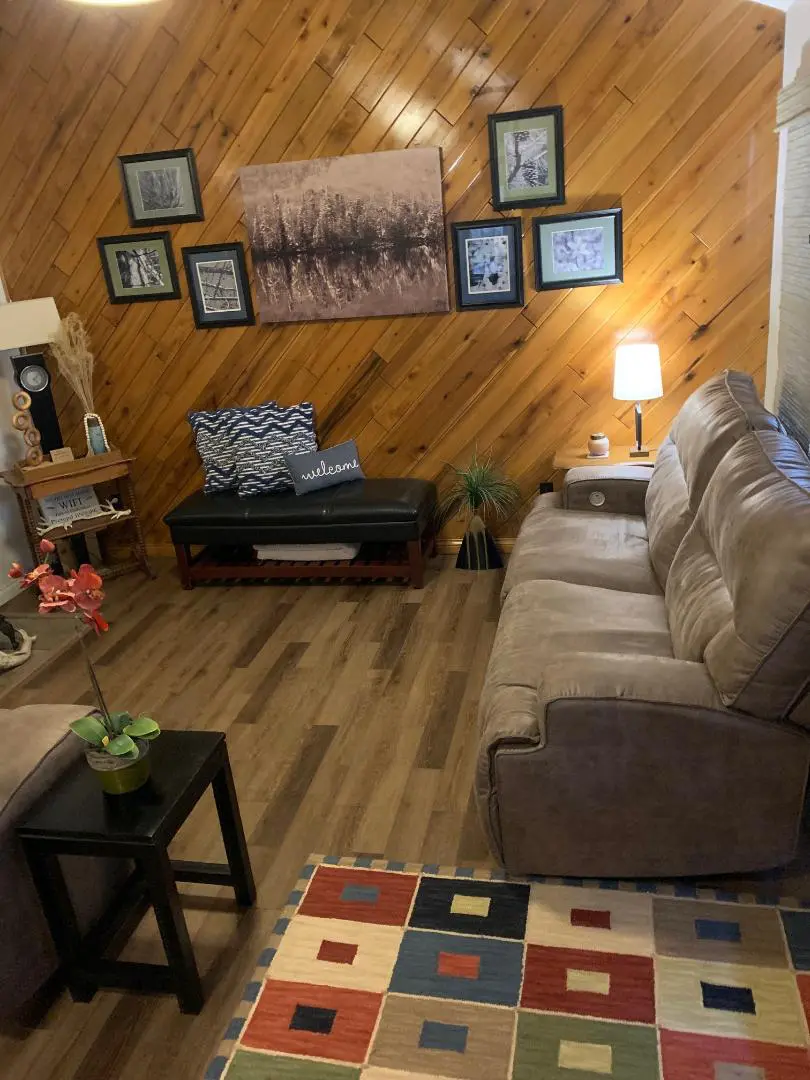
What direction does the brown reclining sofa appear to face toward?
to the viewer's left

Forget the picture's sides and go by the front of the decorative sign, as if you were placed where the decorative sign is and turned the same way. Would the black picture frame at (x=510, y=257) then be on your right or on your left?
on your left

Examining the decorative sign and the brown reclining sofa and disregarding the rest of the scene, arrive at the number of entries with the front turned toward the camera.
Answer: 1

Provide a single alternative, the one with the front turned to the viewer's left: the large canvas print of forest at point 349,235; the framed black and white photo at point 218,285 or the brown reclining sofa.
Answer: the brown reclining sofa

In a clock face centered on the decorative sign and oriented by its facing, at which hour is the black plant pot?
The black plant pot is roughly at 10 o'clock from the decorative sign.

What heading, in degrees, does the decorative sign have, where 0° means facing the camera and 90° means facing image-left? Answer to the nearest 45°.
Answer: approximately 0°

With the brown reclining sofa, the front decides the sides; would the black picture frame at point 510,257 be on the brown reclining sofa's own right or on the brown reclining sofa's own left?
on the brown reclining sofa's own right

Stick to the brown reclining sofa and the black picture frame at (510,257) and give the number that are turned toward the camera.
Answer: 1

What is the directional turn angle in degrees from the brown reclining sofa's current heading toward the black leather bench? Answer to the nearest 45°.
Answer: approximately 45° to its right

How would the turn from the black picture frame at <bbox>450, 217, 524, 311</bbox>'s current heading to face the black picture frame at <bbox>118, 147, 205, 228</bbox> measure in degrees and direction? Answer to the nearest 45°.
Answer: approximately 90° to its right
